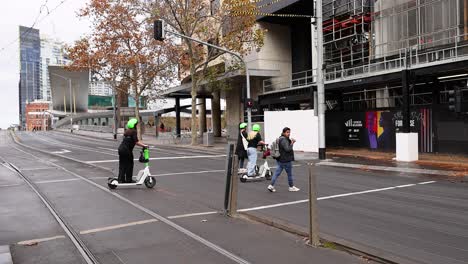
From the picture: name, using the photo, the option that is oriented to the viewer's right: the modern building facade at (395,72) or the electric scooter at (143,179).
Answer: the electric scooter

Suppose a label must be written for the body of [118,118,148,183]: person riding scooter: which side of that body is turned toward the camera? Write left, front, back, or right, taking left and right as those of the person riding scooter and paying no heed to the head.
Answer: right

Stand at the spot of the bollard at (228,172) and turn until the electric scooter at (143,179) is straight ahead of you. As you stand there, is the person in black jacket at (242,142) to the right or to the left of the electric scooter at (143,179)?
right

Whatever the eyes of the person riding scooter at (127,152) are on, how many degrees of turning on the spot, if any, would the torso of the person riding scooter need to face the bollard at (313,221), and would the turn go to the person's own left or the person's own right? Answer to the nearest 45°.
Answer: approximately 45° to the person's own right

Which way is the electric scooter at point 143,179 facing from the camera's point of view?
to the viewer's right

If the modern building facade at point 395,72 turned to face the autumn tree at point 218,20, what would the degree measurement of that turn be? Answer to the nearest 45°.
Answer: approximately 45° to its right

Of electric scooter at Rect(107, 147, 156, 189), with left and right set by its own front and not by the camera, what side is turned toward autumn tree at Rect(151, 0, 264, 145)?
left

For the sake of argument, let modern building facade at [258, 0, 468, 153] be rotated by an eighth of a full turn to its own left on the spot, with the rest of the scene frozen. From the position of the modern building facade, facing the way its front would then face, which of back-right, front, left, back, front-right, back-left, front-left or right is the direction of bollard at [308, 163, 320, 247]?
front

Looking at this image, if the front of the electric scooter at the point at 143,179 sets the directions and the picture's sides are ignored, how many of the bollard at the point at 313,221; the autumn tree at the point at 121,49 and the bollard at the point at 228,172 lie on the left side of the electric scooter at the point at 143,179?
1

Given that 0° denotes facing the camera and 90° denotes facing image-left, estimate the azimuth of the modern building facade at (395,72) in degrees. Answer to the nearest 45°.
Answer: approximately 45°

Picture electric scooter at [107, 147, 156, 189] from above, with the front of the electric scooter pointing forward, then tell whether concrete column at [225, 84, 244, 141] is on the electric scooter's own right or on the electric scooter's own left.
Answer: on the electric scooter's own left

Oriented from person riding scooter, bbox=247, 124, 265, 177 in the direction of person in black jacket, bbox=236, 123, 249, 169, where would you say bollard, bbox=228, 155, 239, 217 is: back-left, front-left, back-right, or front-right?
back-left

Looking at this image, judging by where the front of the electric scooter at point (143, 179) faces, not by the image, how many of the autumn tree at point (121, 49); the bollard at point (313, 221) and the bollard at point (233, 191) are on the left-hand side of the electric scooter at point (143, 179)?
1

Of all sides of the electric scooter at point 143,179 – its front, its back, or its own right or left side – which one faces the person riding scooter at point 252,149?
front

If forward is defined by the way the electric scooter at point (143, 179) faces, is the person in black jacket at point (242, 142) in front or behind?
in front

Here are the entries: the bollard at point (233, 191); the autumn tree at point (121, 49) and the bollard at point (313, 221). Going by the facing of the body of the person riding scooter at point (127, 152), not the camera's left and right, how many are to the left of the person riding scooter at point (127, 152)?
1

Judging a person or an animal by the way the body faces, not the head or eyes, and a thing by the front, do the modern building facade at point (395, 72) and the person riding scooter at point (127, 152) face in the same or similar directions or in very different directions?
very different directions
